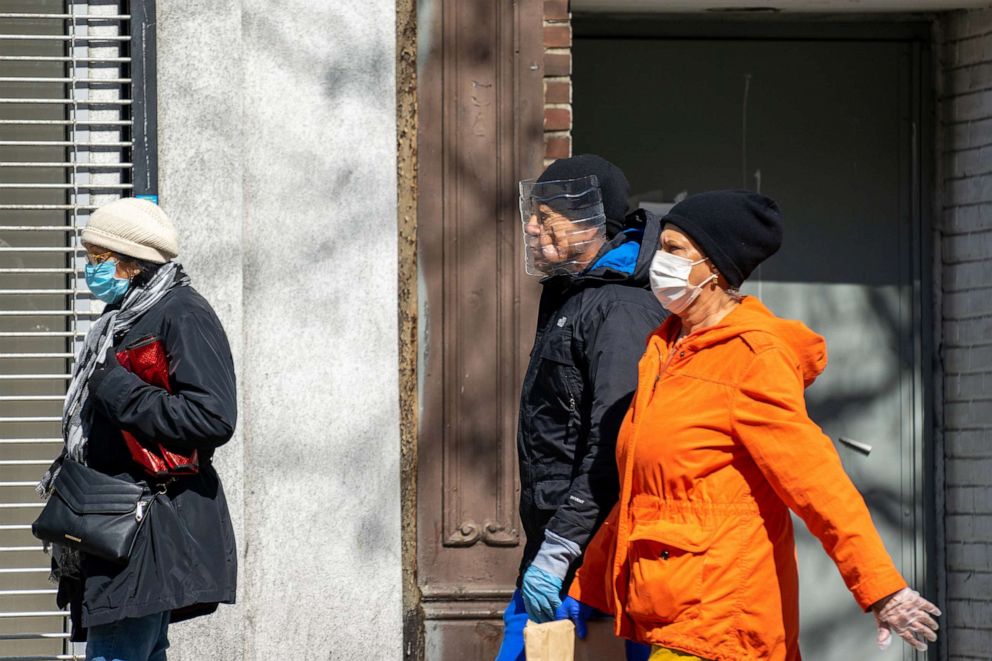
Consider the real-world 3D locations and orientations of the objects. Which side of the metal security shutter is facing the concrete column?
left

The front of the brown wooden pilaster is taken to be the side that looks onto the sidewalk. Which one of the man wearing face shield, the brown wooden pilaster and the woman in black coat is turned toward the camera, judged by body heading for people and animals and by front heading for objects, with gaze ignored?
the brown wooden pilaster

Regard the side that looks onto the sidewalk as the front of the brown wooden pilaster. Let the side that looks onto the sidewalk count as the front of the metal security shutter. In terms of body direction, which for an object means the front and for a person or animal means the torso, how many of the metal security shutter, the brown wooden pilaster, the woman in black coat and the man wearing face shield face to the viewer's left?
2

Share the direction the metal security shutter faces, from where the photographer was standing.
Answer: facing the viewer

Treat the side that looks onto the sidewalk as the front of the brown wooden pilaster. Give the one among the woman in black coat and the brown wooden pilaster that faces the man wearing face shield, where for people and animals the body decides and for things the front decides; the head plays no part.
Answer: the brown wooden pilaster

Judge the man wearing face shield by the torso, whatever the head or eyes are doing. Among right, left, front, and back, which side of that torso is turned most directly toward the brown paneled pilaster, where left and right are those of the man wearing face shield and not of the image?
right

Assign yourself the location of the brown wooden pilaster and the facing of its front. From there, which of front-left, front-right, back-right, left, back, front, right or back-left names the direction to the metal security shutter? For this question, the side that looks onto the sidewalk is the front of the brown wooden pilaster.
right

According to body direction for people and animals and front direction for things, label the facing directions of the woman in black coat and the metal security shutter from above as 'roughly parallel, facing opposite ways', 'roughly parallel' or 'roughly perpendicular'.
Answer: roughly perpendicular

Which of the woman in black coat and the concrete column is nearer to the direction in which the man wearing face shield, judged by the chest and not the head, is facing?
the woman in black coat

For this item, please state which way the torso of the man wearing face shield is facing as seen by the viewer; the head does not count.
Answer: to the viewer's left

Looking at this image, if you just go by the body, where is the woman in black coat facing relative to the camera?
to the viewer's left

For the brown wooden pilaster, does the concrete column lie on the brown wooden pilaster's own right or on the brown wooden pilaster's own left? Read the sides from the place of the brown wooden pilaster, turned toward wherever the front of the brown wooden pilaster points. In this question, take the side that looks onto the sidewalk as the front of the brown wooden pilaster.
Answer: on the brown wooden pilaster's own right

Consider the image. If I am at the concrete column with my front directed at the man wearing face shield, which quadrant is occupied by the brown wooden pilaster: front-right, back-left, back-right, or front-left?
front-left

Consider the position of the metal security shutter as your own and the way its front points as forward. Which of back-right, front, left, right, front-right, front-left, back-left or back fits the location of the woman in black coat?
front

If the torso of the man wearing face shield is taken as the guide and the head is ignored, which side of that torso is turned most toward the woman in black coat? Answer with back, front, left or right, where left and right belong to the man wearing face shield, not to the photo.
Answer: front

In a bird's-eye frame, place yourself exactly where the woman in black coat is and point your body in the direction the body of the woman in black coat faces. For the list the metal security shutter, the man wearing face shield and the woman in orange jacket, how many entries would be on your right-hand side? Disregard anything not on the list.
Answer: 1

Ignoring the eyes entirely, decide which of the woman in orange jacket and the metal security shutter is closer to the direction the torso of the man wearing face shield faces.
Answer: the metal security shutter

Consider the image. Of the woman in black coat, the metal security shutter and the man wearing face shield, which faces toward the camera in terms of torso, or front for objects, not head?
the metal security shutter

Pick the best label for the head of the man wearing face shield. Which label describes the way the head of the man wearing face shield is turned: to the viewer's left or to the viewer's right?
to the viewer's left

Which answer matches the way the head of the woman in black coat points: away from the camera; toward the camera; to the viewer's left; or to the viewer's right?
to the viewer's left

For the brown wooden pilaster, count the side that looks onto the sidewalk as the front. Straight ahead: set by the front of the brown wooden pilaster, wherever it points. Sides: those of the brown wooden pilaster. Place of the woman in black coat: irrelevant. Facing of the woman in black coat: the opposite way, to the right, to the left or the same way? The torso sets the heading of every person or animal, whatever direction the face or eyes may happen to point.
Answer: to the right
